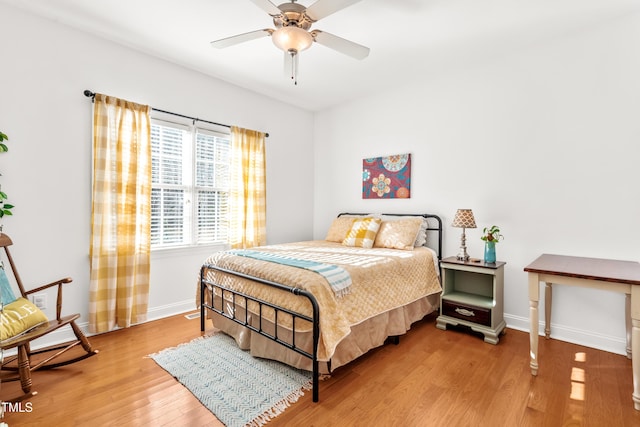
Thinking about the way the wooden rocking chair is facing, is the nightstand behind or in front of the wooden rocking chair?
in front

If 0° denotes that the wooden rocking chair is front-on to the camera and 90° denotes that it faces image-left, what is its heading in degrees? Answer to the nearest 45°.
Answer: approximately 315°

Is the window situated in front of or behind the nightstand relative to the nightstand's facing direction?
in front

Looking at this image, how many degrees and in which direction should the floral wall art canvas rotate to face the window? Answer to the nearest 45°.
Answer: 0° — it already faces it

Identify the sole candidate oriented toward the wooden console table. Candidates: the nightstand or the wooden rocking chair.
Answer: the wooden rocking chair

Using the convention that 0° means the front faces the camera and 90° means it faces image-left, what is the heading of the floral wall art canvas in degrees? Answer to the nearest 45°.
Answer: approximately 45°

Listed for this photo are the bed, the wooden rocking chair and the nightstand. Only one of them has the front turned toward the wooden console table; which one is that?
the wooden rocking chair

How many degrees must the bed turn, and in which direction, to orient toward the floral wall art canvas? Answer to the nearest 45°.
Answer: approximately 180°

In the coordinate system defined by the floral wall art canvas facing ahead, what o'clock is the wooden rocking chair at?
The wooden rocking chair is roughly at 12 o'clock from the floral wall art canvas.
